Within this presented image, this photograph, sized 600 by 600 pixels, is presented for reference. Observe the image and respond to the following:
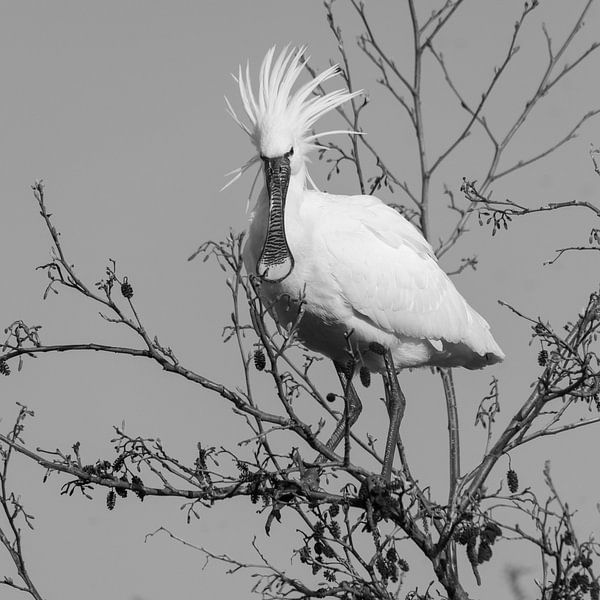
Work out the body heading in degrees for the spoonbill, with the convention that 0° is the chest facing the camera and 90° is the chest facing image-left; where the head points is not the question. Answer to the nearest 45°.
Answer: approximately 45°
